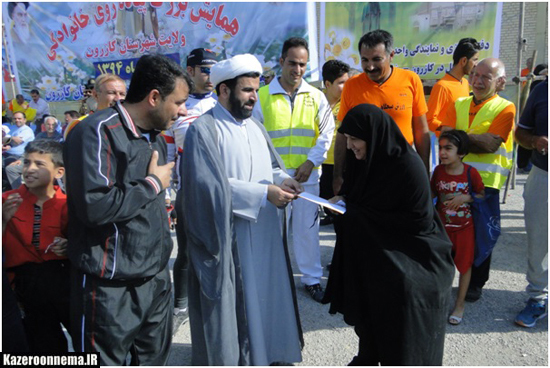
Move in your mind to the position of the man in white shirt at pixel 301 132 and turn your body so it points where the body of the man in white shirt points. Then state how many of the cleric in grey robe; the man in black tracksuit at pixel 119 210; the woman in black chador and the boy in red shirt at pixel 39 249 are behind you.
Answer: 0

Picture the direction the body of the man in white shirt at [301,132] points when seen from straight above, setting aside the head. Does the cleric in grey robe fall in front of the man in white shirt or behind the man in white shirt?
in front

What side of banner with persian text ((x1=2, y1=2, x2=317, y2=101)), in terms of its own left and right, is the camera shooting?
front

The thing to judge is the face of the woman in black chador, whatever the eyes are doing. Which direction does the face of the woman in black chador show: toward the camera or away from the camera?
toward the camera

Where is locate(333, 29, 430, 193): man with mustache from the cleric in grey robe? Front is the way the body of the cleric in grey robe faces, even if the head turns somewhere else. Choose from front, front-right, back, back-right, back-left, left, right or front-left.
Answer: left

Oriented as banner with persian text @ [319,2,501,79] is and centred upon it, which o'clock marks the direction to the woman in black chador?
The woman in black chador is roughly at 12 o'clock from the banner with persian text.

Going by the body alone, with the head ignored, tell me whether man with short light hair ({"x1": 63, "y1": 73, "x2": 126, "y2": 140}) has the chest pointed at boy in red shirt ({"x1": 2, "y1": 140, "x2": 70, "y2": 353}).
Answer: no

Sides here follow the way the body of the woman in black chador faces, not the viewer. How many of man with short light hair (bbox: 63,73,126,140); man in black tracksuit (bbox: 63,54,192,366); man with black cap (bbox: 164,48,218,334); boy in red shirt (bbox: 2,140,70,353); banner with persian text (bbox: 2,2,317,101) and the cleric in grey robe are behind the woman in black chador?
0

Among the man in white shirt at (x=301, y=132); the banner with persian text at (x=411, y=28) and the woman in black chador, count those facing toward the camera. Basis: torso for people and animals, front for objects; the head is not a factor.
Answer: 2

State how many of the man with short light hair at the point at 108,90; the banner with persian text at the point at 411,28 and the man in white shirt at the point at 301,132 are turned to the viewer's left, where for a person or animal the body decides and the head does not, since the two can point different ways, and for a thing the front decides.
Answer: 0

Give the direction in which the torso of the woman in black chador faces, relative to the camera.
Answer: to the viewer's left

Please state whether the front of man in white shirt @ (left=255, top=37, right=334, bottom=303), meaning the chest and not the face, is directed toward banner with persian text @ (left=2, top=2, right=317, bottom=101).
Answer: no

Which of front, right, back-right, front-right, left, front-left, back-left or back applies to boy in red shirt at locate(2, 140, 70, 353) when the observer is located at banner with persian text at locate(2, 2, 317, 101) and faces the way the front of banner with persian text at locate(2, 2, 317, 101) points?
front

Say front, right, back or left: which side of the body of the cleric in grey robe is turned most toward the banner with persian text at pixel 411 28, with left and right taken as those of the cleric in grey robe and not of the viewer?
left

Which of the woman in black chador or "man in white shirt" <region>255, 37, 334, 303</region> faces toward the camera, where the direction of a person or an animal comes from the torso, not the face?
the man in white shirt

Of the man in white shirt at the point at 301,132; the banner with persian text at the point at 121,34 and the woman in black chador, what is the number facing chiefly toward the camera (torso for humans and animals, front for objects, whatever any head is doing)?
2

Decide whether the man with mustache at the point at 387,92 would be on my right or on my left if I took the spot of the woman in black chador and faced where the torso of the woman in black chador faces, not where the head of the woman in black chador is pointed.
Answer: on my right

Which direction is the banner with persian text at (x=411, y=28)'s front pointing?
toward the camera
